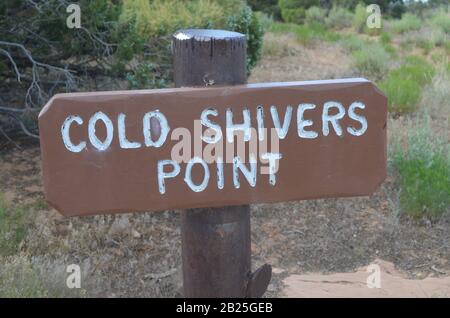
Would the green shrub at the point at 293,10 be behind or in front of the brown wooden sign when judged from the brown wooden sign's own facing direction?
behind

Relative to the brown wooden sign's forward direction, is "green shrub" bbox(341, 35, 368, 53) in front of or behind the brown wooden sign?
behind

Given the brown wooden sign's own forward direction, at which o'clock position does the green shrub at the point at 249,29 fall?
The green shrub is roughly at 6 o'clock from the brown wooden sign.

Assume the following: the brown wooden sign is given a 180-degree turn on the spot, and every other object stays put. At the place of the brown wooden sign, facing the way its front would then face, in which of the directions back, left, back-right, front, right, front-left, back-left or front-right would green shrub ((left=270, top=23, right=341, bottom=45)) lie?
front

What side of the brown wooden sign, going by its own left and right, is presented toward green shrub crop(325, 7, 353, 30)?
back

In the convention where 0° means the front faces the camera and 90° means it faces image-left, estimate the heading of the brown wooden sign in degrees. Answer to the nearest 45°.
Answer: approximately 0°

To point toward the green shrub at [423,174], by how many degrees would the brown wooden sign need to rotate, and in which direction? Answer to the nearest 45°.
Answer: approximately 135° to its left

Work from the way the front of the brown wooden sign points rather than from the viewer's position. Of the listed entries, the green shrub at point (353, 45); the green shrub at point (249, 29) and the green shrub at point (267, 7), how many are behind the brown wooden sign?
3

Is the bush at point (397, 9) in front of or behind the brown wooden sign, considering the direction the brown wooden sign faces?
behind

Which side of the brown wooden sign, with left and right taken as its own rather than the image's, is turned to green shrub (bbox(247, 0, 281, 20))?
back

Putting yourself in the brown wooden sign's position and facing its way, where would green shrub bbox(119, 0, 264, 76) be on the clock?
The green shrub is roughly at 6 o'clock from the brown wooden sign.

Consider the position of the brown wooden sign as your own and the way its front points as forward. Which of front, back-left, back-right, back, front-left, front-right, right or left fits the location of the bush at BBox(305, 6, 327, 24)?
back
